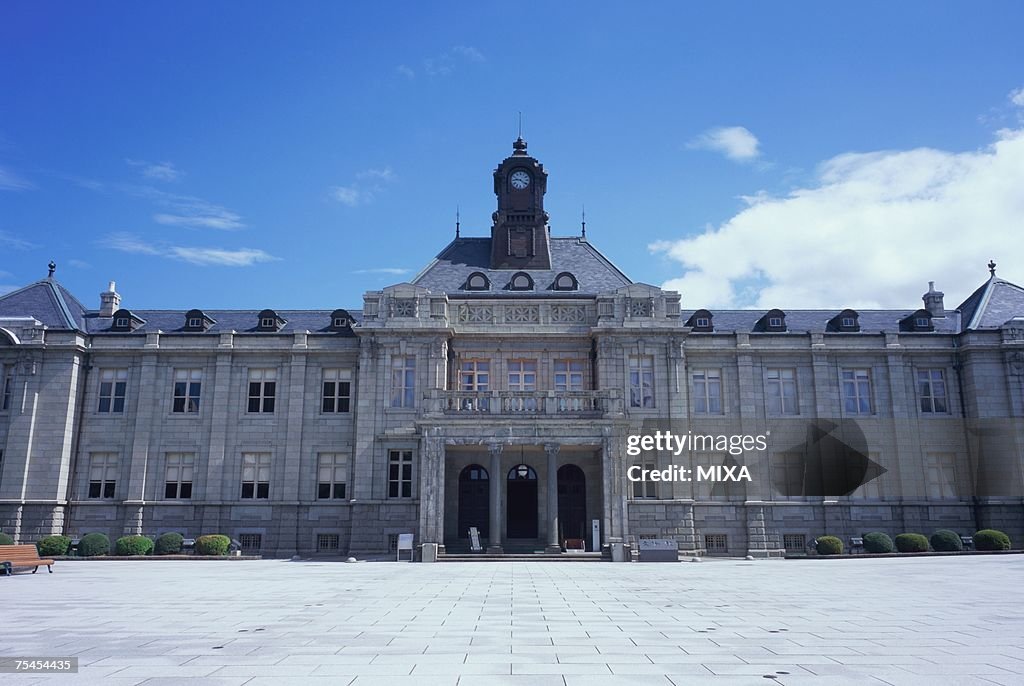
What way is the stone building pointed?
toward the camera

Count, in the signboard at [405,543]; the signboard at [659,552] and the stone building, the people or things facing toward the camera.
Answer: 3

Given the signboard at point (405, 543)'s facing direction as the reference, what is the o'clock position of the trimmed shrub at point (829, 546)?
The trimmed shrub is roughly at 9 o'clock from the signboard.

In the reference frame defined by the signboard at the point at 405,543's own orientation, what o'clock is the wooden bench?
The wooden bench is roughly at 2 o'clock from the signboard.

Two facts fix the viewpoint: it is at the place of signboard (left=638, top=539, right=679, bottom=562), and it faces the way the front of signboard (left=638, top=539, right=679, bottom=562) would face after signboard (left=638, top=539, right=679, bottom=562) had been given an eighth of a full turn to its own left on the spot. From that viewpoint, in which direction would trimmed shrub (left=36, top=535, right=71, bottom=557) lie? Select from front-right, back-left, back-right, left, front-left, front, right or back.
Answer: back-right

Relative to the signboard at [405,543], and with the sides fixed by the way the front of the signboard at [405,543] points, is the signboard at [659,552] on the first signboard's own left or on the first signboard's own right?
on the first signboard's own left

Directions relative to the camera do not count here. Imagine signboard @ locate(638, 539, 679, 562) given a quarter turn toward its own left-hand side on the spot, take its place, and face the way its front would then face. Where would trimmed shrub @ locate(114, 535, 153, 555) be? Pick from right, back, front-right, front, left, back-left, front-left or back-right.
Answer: back

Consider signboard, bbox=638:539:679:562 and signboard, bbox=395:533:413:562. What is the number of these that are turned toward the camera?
2

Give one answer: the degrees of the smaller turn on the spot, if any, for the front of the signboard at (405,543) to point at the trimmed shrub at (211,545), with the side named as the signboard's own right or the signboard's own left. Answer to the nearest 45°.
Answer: approximately 90° to the signboard's own right

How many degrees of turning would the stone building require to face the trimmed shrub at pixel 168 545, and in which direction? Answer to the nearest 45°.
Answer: approximately 90° to its right

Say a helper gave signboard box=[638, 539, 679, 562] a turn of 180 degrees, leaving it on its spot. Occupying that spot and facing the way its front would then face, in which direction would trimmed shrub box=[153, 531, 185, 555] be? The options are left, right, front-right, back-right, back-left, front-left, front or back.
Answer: left

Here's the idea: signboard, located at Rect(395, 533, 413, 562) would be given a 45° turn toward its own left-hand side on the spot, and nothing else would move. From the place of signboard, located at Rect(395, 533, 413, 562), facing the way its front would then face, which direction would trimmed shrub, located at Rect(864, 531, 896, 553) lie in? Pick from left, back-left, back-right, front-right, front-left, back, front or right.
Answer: front-left

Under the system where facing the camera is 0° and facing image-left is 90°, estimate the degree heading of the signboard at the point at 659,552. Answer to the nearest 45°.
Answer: approximately 0°
